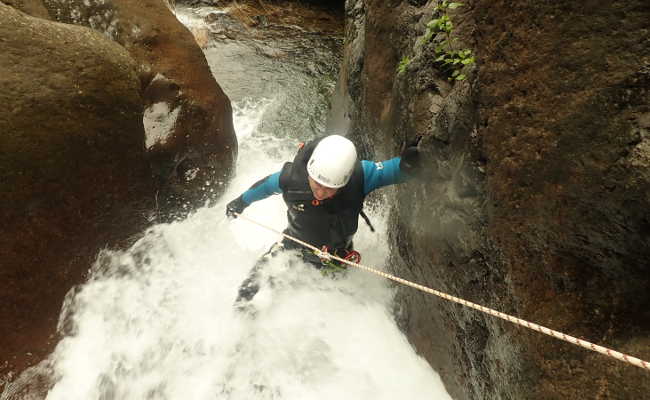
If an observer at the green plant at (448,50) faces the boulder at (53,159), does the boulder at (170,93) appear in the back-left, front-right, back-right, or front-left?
front-right

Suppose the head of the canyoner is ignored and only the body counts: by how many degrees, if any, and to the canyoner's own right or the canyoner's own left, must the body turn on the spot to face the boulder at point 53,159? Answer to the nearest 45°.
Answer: approximately 90° to the canyoner's own right

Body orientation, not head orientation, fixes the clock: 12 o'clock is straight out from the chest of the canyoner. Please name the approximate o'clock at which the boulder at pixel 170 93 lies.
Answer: The boulder is roughly at 4 o'clock from the canyoner.

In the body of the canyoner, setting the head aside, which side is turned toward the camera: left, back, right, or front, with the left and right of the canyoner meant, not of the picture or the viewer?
front
